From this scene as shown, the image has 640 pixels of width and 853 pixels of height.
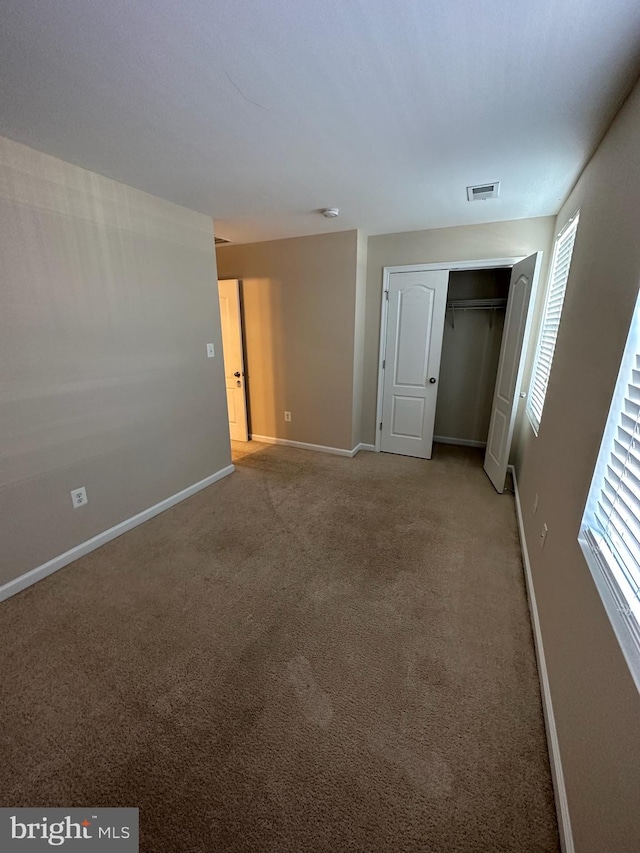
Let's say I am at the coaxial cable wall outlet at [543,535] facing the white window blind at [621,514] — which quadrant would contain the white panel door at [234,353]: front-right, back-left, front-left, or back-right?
back-right

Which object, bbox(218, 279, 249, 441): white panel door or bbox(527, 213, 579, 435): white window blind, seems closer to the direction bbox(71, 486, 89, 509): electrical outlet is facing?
the white window blind

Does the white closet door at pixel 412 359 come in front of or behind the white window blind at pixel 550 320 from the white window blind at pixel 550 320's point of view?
in front

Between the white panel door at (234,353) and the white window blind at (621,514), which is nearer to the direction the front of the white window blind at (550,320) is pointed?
the white panel door

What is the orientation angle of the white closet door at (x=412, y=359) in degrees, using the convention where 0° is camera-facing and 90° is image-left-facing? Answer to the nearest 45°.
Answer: approximately 0°

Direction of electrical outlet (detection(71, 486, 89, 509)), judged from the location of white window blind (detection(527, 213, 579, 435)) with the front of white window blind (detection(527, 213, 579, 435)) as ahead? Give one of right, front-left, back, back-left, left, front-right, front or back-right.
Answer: front-left

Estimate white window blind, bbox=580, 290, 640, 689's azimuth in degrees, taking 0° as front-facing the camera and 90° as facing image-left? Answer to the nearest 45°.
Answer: approximately 90°

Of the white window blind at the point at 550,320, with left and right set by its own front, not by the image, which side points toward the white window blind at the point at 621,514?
left

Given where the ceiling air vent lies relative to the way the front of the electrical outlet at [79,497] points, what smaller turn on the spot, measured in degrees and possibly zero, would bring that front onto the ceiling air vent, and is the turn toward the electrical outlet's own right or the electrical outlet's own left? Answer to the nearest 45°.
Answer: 0° — it already faces it

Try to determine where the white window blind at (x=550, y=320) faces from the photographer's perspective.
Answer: facing to the left of the viewer

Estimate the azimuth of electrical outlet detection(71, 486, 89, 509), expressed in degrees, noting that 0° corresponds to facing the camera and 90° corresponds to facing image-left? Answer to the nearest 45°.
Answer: approximately 315°

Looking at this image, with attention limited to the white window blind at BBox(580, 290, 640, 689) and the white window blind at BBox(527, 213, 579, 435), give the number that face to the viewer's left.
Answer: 2

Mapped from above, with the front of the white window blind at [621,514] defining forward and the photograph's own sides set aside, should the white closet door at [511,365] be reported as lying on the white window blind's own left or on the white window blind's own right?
on the white window blind's own right

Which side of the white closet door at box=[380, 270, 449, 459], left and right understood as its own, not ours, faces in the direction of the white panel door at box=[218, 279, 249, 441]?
right
